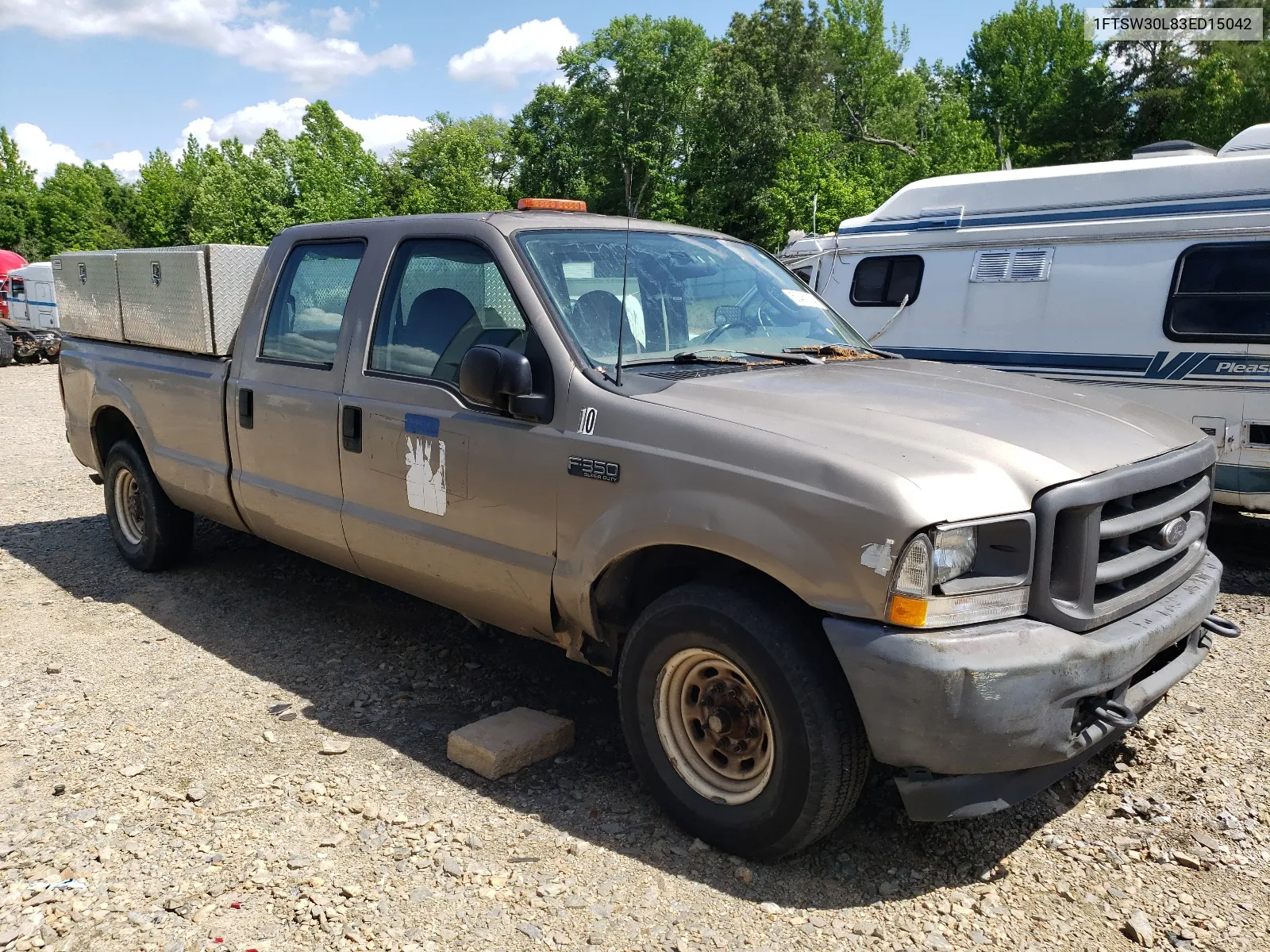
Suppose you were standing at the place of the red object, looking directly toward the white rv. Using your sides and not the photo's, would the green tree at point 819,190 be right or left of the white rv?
left

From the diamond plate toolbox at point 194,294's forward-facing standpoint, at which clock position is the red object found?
The red object is roughly at 4 o'clock from the diamond plate toolbox.

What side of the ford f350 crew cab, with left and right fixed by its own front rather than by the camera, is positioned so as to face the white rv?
left

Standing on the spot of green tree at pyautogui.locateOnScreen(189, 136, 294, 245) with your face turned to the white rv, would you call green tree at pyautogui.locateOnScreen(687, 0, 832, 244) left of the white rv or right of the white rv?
left

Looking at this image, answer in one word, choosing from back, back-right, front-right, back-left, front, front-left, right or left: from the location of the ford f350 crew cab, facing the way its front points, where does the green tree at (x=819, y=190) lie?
back-left

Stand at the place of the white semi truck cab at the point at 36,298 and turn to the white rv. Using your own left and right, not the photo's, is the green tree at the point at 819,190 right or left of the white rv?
left

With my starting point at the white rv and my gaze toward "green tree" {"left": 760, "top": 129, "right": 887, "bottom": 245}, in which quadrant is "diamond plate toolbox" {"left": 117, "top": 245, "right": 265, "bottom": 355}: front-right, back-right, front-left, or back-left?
back-left
